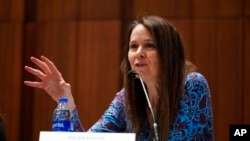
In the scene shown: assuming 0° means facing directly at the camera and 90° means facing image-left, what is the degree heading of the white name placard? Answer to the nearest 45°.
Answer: approximately 0°

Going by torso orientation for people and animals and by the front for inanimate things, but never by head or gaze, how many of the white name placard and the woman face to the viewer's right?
0

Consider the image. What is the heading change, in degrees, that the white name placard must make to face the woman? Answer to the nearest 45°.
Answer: approximately 135° to its left

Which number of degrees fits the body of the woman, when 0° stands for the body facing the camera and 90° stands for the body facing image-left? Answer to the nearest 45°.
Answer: approximately 45°

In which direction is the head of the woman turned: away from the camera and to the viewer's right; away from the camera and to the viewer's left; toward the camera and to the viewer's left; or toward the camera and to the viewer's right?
toward the camera and to the viewer's left

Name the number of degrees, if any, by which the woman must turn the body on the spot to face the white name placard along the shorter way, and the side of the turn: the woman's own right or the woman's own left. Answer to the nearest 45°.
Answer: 0° — they already face it
